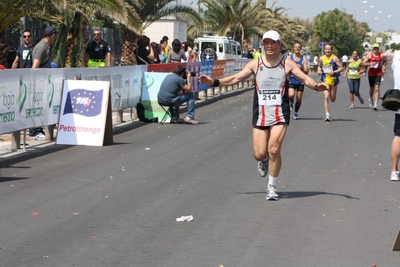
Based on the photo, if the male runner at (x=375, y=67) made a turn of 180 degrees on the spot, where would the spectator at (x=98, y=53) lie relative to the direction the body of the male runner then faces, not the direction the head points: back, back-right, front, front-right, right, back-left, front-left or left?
back-left

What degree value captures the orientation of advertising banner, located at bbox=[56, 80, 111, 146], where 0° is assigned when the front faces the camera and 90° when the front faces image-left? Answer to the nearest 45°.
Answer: approximately 0°

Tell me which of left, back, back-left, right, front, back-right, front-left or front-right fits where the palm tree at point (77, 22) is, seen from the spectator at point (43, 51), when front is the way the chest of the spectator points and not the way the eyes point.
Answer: left

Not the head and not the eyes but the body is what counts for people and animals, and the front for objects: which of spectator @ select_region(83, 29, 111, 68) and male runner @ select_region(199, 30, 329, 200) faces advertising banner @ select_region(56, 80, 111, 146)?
the spectator
